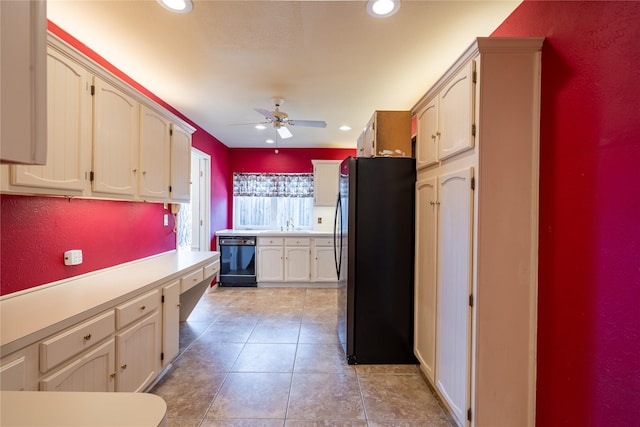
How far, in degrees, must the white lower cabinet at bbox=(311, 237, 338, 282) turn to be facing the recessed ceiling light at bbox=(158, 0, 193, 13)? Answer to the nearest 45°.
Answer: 0° — it already faces it

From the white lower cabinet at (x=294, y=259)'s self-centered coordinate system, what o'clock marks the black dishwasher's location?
The black dishwasher is roughly at 3 o'clock from the white lower cabinet.

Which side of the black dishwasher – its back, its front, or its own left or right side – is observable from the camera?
front

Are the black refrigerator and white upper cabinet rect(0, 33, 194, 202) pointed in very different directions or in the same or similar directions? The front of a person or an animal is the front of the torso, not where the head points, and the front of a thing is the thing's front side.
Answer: very different directions

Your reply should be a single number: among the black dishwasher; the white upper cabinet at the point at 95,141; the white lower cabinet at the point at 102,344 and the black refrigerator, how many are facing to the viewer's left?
1

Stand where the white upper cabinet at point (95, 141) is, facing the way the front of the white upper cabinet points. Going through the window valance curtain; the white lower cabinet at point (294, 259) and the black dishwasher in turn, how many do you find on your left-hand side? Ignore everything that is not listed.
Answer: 3

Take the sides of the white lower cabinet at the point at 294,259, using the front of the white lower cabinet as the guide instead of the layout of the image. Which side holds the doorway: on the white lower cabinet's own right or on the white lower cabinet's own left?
on the white lower cabinet's own right

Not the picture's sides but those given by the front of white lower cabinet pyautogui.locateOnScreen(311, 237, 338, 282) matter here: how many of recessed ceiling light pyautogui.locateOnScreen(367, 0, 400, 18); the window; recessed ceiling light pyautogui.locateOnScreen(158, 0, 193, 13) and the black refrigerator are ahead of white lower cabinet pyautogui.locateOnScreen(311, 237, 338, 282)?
3

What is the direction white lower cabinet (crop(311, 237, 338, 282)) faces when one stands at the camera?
facing the viewer

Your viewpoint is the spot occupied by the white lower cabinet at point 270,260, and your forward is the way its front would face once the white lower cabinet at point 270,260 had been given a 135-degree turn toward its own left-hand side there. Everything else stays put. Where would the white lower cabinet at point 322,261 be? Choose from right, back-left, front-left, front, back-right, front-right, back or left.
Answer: front-right

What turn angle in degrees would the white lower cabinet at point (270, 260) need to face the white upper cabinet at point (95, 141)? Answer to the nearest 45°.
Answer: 0° — it already faces it

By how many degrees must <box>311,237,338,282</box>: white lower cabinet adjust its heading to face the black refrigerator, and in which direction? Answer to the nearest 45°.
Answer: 0° — it already faces it

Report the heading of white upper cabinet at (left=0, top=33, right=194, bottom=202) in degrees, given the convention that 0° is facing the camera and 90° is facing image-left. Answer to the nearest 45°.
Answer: approximately 315°

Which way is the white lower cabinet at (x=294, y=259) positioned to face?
toward the camera
